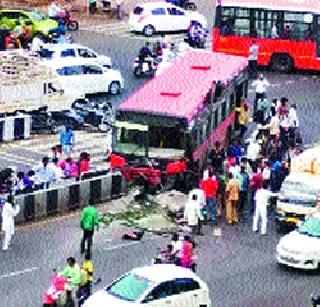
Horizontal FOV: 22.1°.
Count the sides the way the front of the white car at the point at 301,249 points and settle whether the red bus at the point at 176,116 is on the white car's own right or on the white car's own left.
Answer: on the white car's own right

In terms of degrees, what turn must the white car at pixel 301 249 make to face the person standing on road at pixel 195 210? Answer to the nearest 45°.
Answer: approximately 90° to its right

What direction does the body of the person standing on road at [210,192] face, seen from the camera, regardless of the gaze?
away from the camera

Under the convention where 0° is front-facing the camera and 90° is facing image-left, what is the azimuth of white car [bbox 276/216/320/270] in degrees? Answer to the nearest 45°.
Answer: approximately 45°

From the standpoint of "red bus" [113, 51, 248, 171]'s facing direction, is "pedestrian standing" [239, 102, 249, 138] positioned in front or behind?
behind
